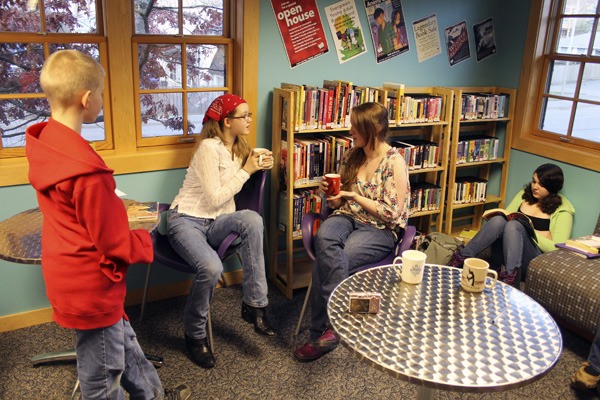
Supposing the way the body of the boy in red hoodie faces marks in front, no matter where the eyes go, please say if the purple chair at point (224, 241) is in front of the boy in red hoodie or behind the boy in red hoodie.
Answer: in front

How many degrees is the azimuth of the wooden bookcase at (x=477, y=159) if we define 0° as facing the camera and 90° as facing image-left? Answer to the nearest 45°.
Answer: approximately 315°

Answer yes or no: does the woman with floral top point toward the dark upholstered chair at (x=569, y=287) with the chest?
no

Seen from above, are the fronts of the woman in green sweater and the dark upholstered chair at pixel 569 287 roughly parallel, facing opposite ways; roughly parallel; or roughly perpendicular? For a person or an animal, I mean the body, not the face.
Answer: roughly parallel

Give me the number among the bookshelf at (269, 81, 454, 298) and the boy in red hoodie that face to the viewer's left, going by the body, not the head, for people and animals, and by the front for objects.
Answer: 0

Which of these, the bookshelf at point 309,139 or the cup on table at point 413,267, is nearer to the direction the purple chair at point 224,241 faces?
the cup on table

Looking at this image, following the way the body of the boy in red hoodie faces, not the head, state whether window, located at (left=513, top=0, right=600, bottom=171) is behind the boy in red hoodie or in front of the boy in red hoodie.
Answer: in front

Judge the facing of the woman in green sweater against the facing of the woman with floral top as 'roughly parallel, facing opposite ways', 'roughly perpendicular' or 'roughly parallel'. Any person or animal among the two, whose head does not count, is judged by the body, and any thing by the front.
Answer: roughly parallel

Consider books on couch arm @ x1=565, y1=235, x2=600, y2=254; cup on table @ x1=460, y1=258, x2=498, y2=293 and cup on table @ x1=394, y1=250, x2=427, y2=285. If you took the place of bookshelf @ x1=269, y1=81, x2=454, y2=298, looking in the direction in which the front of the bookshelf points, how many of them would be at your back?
0

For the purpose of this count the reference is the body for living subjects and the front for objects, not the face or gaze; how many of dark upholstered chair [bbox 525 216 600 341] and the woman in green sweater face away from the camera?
0

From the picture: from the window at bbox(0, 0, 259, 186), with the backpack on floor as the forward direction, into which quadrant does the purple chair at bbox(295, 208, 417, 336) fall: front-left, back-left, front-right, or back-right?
front-right

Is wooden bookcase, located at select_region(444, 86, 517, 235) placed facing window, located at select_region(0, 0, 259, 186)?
no

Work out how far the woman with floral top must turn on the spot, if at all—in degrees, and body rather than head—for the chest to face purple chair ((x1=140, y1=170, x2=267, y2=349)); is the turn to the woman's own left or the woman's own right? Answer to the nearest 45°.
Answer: approximately 45° to the woman's own right

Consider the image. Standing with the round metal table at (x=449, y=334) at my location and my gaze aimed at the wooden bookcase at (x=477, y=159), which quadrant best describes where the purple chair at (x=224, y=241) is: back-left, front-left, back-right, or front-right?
front-left

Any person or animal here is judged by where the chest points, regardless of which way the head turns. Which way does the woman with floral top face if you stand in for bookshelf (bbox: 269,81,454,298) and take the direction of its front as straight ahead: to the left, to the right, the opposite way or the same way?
to the right

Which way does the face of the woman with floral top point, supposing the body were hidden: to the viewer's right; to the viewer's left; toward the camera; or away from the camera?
to the viewer's left

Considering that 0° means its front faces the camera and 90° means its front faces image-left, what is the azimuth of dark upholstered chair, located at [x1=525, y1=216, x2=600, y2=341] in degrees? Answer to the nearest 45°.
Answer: approximately 45°

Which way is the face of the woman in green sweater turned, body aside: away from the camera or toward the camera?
toward the camera
